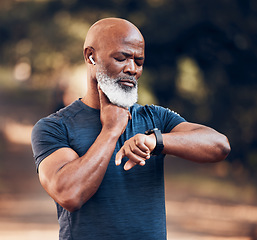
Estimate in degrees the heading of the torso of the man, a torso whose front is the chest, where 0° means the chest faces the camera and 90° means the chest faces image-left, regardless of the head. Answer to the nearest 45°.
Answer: approximately 315°

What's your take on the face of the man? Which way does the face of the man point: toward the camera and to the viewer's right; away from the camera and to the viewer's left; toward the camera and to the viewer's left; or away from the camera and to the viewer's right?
toward the camera and to the viewer's right
